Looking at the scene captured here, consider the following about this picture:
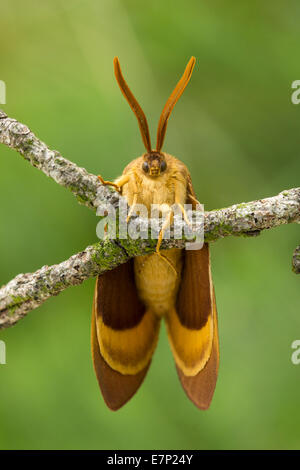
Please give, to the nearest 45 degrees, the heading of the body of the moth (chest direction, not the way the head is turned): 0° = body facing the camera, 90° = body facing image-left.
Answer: approximately 0°
